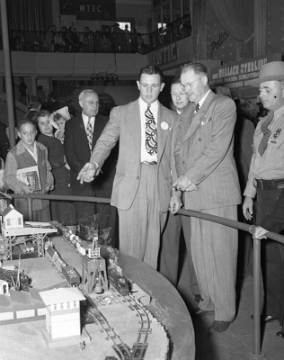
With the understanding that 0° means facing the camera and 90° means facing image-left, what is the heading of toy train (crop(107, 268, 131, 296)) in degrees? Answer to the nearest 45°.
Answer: approximately 315°

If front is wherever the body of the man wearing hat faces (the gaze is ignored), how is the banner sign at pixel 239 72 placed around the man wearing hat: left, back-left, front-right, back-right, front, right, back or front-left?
back-right

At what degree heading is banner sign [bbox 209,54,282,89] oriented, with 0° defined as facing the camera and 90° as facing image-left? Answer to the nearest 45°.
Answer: approximately 45°

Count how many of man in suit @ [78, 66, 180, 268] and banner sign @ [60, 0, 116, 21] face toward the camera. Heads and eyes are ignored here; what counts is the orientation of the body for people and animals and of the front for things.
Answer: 2

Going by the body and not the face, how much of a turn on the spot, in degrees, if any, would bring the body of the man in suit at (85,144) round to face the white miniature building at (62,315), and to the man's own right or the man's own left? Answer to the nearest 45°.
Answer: approximately 45° to the man's own right

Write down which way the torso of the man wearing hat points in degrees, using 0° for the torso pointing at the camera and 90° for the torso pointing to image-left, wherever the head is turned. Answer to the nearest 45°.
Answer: approximately 45°

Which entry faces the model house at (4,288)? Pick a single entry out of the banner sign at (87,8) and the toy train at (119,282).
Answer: the banner sign

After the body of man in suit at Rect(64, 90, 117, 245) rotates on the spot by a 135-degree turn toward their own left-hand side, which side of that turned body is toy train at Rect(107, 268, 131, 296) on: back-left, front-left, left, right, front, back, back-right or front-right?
back

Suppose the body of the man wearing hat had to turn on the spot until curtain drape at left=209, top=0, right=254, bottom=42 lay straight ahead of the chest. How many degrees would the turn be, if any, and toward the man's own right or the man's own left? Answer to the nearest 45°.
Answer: approximately 135° to the man's own right
